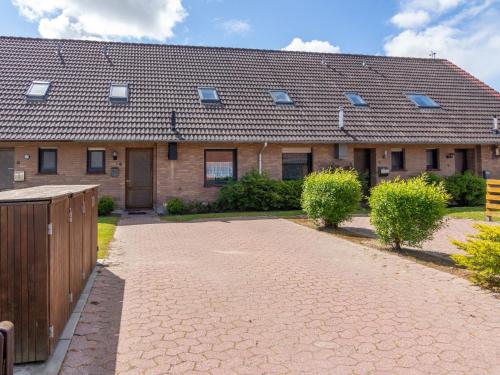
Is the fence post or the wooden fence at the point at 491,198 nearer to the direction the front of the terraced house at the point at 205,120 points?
the fence post

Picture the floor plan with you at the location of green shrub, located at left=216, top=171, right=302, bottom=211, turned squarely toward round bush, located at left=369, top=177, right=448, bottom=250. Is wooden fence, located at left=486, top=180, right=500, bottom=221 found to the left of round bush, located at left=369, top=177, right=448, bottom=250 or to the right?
left

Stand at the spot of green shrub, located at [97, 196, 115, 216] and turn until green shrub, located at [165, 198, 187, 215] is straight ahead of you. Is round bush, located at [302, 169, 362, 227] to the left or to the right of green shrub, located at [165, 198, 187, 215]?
right

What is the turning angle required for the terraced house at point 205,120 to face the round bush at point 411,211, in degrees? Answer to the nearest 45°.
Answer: approximately 45° to its left

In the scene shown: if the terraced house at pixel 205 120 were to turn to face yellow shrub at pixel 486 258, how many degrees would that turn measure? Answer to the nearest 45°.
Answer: approximately 45° to its left

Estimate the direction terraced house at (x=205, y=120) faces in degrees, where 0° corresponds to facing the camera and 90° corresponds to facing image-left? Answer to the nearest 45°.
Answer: approximately 0°

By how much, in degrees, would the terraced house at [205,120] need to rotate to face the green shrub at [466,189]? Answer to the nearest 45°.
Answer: approximately 90° to its left

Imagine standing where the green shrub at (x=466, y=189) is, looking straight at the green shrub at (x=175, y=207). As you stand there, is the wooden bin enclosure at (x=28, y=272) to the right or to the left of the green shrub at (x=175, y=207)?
left

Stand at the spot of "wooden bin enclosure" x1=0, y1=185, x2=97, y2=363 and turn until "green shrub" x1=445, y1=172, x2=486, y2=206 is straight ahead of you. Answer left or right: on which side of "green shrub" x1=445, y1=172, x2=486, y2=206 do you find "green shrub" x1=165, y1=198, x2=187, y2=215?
left

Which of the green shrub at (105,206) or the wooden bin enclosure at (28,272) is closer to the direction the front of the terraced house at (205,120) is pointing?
the wooden bin enclosure

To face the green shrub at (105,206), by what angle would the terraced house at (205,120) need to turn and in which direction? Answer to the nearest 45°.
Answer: approximately 45° to its right

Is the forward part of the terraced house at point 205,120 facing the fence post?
yes
